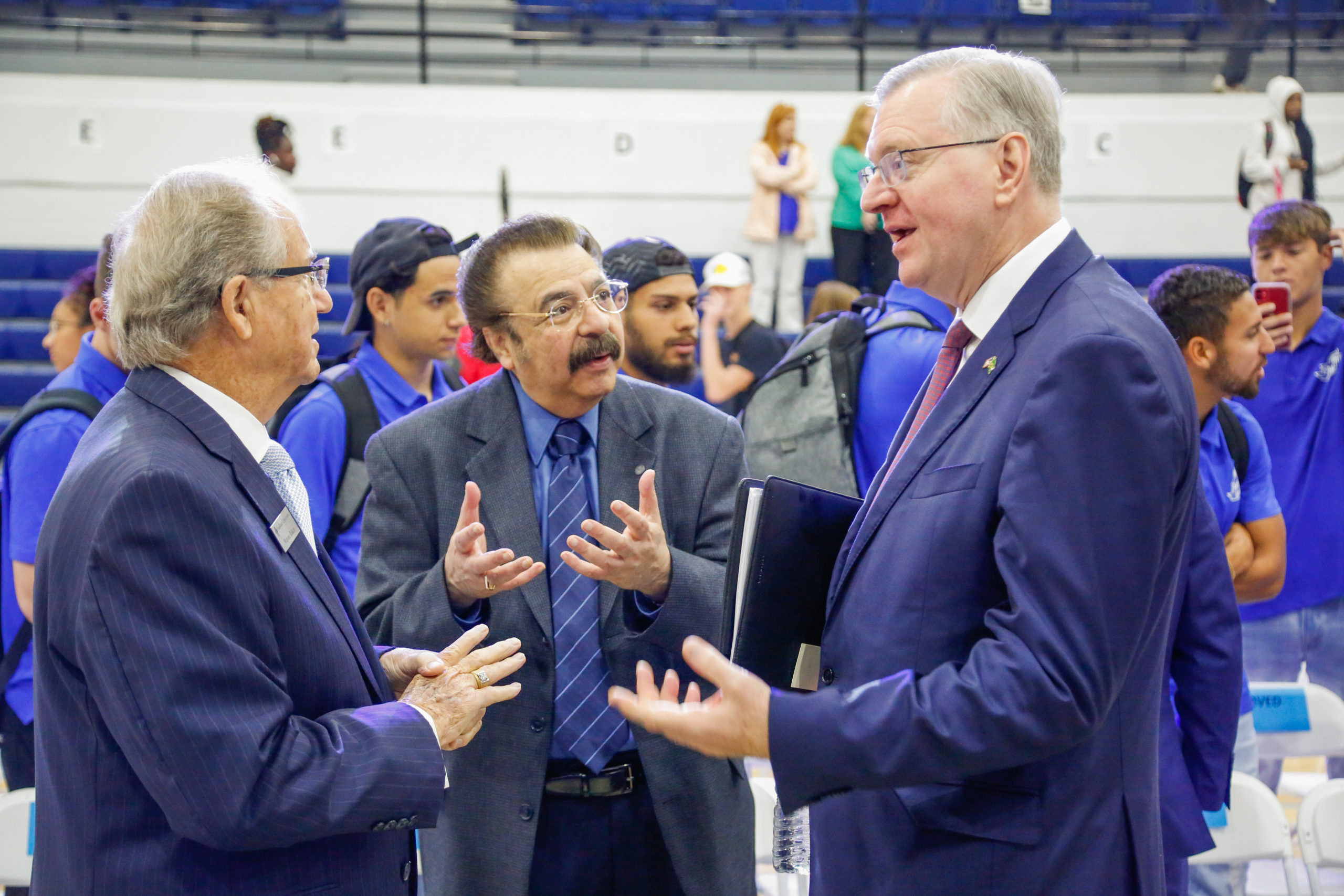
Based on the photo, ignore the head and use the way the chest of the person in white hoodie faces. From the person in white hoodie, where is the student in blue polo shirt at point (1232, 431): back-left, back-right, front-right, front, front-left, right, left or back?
front-right

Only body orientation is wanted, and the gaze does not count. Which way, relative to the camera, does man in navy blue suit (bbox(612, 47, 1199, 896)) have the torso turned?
to the viewer's left

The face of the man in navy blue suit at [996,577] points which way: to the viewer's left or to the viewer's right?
to the viewer's left

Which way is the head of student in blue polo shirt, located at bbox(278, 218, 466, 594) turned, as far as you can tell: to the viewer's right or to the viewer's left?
to the viewer's right

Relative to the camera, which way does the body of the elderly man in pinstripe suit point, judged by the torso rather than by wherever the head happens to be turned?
to the viewer's right

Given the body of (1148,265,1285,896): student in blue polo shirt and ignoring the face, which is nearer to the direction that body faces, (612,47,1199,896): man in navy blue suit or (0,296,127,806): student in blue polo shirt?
the man in navy blue suit

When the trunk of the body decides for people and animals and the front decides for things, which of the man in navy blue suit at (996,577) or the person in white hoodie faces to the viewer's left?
the man in navy blue suit
